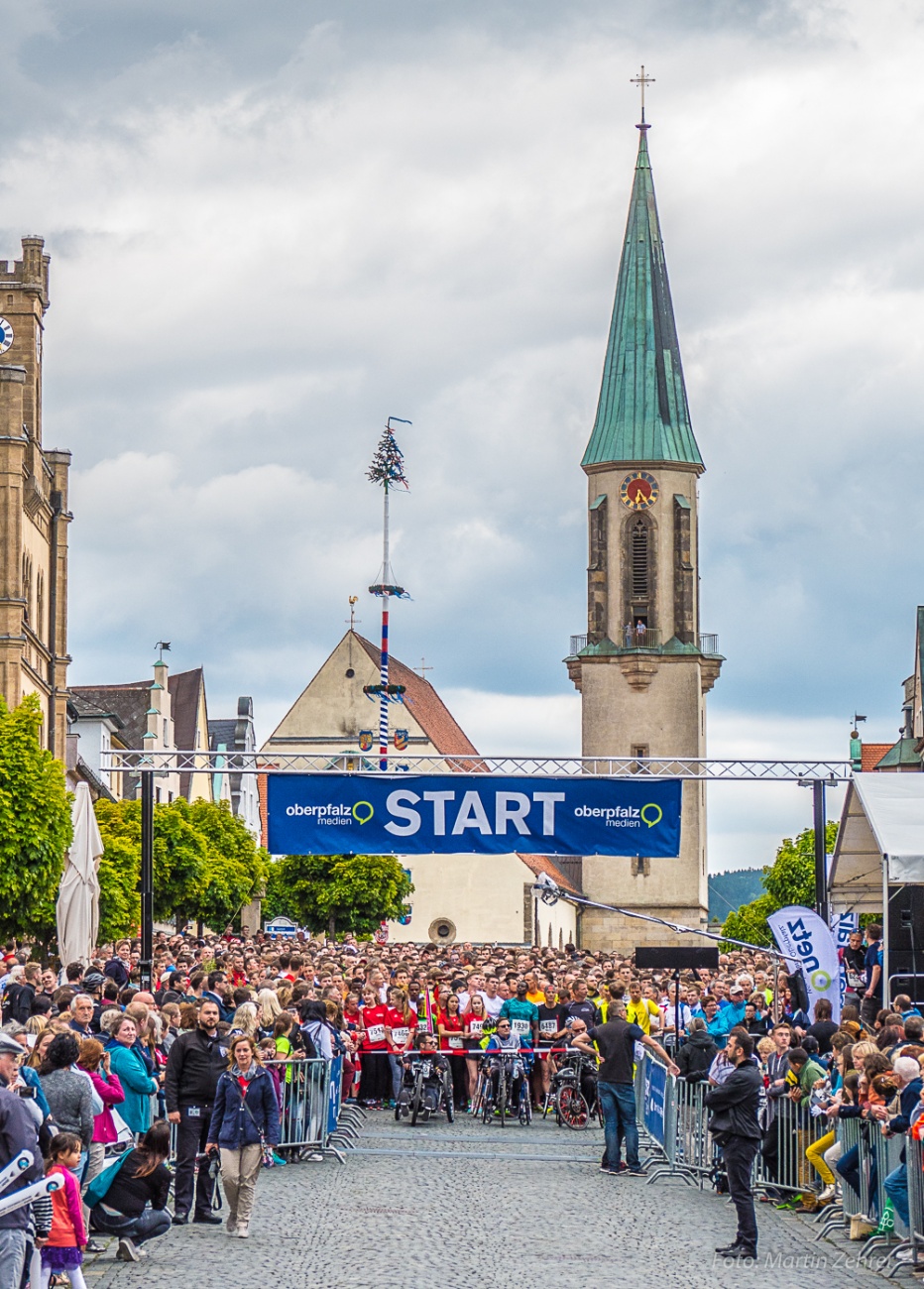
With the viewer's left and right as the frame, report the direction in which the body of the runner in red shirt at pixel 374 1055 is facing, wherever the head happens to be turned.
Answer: facing the viewer

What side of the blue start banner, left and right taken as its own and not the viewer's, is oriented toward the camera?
front

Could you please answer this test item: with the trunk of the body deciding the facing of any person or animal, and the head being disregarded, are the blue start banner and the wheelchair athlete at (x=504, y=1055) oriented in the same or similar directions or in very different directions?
same or similar directions

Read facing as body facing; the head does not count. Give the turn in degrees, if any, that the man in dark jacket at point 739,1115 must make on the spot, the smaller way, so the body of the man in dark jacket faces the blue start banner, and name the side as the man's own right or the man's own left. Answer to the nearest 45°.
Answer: approximately 90° to the man's own right

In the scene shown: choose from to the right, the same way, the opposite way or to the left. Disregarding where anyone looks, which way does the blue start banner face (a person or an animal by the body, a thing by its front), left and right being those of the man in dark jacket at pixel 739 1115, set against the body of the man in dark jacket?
to the left

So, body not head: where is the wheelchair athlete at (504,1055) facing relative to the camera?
toward the camera

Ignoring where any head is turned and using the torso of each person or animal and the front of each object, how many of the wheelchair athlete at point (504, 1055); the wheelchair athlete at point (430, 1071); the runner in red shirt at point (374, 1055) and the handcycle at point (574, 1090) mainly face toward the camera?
4

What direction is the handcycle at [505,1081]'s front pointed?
toward the camera

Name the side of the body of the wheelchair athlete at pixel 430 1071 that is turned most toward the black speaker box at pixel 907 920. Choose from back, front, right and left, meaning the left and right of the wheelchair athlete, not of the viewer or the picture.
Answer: left

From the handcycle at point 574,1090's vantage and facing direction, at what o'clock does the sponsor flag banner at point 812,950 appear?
The sponsor flag banner is roughly at 9 o'clock from the handcycle.

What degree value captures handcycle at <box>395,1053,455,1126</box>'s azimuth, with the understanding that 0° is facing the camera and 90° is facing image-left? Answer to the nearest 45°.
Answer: approximately 0°

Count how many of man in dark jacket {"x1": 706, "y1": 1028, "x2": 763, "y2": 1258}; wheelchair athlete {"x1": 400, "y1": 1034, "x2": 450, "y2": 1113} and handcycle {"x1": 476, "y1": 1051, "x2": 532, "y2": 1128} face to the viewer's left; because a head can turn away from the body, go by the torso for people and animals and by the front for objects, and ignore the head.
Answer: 1

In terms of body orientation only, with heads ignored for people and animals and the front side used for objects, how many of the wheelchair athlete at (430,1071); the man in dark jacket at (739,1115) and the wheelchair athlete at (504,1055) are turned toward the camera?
2
